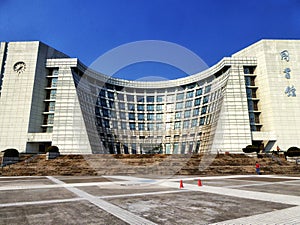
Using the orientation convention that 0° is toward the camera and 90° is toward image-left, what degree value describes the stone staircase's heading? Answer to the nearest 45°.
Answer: approximately 0°
